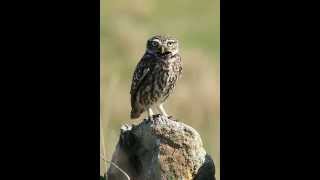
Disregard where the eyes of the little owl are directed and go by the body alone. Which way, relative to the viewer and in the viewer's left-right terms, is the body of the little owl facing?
facing the viewer and to the right of the viewer
